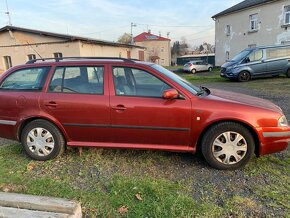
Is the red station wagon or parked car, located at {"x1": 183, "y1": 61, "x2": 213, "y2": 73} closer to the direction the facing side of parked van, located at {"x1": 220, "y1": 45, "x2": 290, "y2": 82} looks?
the red station wagon

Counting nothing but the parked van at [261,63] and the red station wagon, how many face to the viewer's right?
1

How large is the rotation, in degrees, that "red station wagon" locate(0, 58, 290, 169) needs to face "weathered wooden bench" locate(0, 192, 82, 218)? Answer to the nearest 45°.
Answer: approximately 135° to its right

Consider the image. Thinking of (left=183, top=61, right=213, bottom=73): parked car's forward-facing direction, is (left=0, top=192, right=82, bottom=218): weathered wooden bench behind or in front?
behind

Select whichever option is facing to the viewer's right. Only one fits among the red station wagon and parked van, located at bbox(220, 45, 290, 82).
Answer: the red station wagon

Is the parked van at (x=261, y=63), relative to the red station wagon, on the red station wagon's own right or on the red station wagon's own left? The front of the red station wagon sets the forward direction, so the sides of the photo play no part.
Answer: on the red station wagon's own left

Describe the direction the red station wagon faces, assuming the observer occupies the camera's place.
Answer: facing to the right of the viewer

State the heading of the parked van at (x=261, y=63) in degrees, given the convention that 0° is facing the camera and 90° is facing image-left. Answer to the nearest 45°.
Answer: approximately 45°

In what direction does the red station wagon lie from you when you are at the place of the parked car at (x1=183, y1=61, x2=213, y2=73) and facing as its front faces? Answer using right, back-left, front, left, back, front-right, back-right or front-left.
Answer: back-right

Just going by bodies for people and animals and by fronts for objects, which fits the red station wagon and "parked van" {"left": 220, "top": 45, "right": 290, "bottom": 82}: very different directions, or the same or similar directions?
very different directions

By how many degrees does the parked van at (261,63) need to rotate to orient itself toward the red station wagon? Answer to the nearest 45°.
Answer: approximately 45° to its left

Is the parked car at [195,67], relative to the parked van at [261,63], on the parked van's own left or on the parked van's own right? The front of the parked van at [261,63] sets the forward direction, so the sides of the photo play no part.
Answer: on the parked van's own right

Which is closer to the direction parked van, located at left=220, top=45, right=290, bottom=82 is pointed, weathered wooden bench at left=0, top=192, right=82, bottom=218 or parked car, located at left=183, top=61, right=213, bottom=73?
the weathered wooden bench
